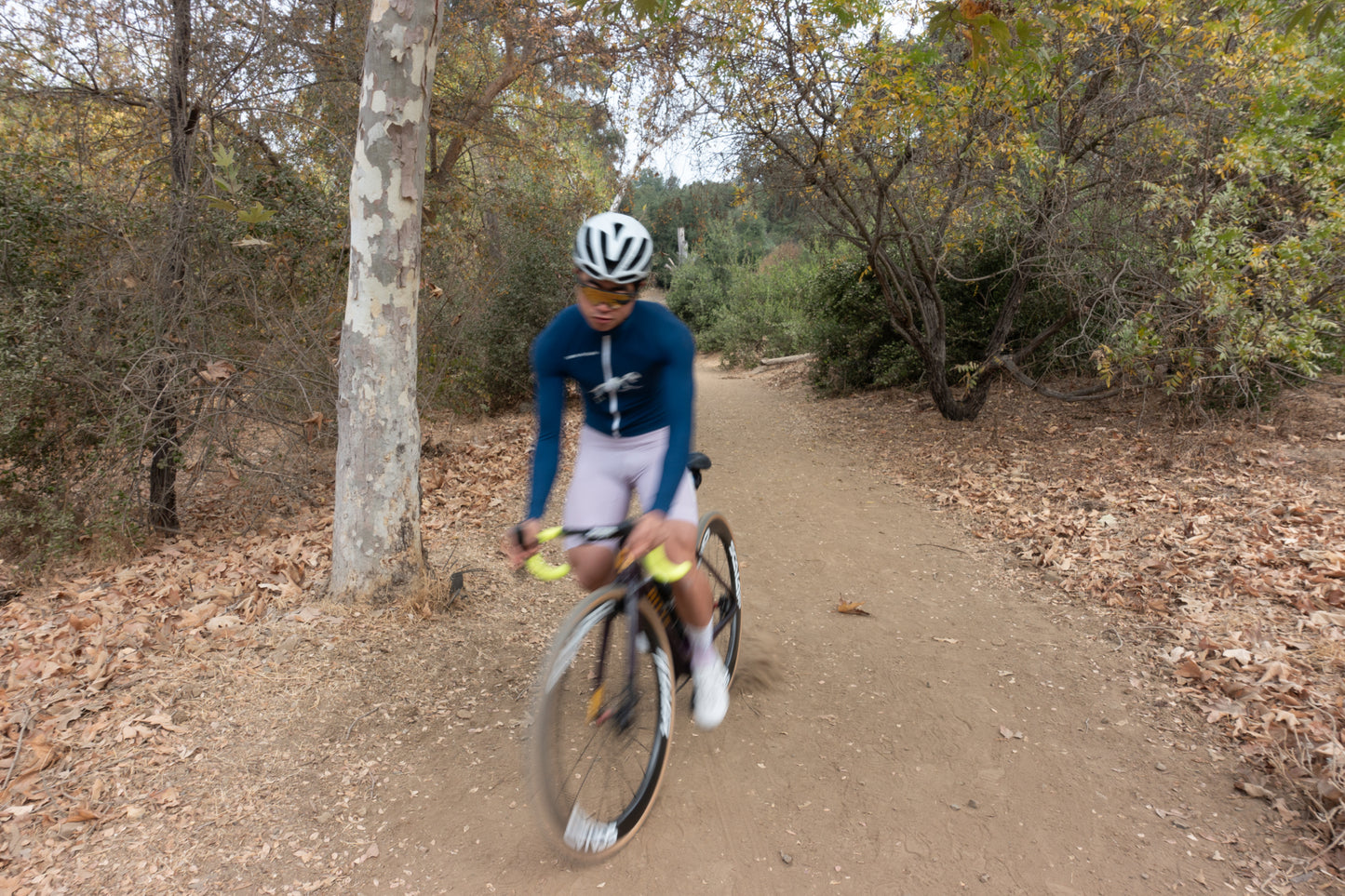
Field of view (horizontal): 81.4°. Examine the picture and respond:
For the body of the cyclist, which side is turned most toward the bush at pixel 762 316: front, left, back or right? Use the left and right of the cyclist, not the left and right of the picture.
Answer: back

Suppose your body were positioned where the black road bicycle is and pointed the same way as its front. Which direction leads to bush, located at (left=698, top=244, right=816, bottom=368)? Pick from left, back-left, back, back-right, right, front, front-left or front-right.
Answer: back-right

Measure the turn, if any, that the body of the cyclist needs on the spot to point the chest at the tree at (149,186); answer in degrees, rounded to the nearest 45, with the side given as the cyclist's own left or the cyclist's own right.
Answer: approximately 135° to the cyclist's own right

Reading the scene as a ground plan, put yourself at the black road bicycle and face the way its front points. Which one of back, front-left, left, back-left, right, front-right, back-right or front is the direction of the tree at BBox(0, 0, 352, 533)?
right

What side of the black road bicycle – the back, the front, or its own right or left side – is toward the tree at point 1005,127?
back

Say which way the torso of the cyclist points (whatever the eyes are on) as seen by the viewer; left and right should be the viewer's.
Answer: facing the viewer

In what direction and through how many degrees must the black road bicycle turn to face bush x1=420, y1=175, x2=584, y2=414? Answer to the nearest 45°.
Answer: approximately 135° to its right

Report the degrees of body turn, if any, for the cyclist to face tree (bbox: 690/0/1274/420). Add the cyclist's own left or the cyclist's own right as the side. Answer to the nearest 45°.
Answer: approximately 135° to the cyclist's own left

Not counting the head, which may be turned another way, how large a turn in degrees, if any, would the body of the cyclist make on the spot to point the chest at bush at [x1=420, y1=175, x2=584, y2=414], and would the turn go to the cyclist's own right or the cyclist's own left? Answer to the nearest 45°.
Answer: approximately 180°

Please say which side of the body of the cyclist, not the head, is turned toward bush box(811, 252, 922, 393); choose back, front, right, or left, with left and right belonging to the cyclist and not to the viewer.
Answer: back

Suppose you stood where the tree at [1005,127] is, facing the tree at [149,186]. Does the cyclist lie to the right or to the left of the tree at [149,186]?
left

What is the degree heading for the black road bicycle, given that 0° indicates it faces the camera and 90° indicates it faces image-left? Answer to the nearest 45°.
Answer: approximately 45°
